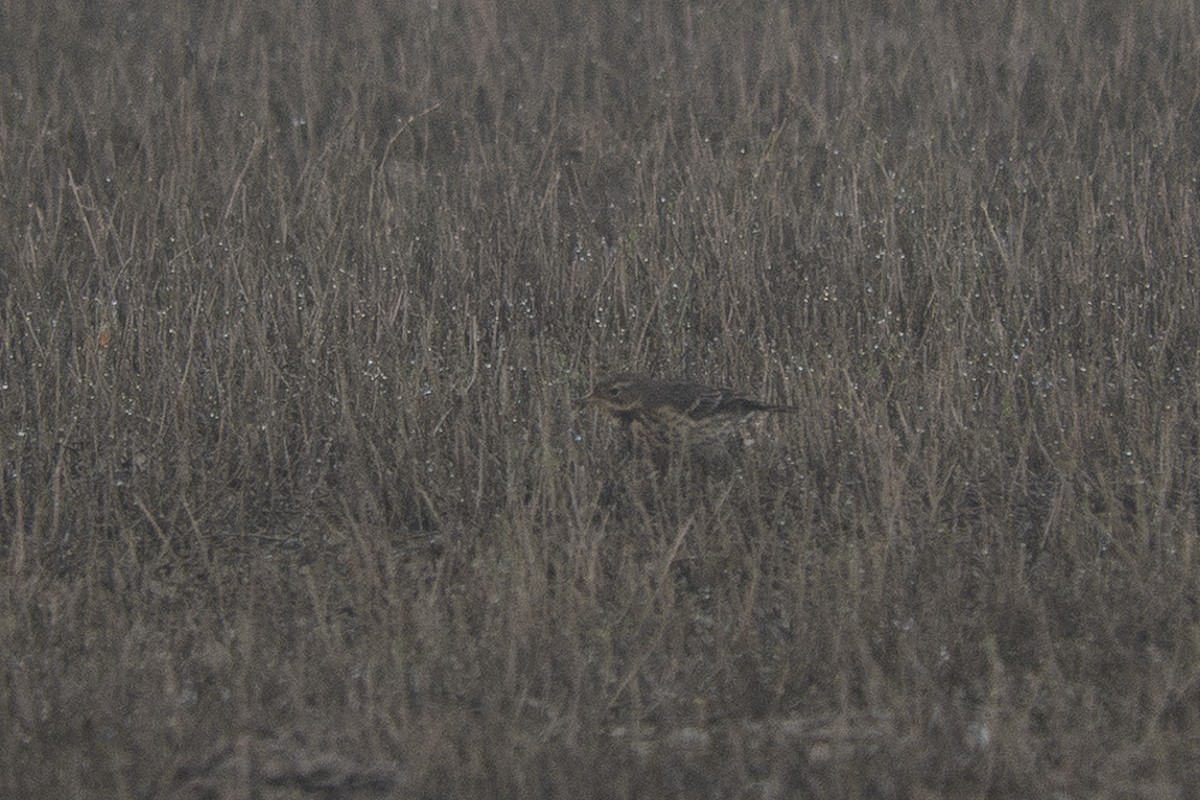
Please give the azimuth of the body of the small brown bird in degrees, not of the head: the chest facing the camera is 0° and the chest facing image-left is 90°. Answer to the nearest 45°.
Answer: approximately 90°
